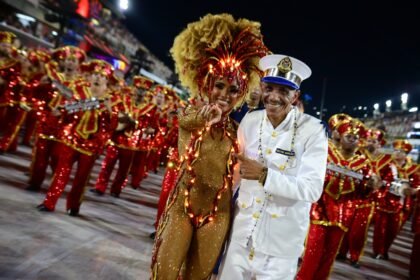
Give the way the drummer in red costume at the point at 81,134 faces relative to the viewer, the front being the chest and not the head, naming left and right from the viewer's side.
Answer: facing the viewer

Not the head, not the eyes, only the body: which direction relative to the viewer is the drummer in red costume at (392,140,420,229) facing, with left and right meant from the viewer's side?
facing the viewer and to the left of the viewer

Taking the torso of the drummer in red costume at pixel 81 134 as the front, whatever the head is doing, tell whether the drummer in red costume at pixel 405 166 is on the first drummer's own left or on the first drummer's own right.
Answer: on the first drummer's own left

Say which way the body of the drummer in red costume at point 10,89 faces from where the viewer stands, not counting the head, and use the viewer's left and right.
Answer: facing the viewer and to the right of the viewer

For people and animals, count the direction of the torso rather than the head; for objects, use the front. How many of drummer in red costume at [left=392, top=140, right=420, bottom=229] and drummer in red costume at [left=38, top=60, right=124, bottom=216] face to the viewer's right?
0

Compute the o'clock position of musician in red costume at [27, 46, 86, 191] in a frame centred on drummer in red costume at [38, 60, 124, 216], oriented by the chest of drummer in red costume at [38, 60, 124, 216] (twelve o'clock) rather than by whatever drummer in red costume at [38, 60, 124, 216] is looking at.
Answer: musician in red costume at [27, 46, 86, 191] is roughly at 5 o'clock from drummer in red costume at [38, 60, 124, 216].

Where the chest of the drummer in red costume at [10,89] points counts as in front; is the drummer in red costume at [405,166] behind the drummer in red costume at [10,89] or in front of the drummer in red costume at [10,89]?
in front

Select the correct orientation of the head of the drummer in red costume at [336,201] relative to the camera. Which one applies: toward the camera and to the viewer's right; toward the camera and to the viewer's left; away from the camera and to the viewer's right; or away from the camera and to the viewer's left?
toward the camera and to the viewer's left

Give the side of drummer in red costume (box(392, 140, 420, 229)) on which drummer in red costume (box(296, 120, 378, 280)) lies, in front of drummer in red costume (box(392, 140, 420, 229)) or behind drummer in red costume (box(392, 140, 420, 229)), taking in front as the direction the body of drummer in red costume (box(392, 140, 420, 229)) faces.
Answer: in front

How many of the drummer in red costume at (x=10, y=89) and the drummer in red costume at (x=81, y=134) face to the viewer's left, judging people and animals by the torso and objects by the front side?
0

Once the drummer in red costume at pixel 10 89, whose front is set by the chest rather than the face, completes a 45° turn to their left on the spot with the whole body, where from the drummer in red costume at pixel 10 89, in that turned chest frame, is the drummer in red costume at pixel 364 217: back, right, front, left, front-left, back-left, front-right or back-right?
front-right
